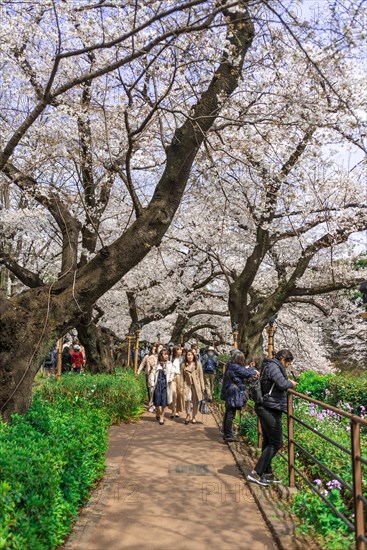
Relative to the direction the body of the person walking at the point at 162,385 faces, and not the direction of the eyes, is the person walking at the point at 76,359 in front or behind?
behind

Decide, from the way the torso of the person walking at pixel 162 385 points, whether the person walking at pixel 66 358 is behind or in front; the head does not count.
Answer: behind

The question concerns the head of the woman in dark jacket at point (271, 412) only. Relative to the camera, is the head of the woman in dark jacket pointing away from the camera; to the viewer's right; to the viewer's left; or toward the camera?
to the viewer's right

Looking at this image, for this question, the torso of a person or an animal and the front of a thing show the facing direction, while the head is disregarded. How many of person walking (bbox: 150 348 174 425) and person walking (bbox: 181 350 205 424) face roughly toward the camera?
2

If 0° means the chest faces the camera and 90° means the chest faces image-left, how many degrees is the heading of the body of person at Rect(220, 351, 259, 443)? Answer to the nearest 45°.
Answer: approximately 270°

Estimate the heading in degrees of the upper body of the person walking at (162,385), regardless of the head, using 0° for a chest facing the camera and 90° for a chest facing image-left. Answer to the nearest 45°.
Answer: approximately 0°

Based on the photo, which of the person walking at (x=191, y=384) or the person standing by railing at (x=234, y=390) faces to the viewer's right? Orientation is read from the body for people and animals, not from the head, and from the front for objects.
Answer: the person standing by railing at (x=234, y=390)

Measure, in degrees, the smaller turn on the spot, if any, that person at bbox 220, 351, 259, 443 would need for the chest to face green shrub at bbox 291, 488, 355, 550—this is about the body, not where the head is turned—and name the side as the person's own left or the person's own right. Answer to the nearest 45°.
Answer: approximately 90° to the person's own right

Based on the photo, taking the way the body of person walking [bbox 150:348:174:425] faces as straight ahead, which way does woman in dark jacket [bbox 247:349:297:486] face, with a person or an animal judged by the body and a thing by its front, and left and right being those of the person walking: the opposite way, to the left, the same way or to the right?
to the left

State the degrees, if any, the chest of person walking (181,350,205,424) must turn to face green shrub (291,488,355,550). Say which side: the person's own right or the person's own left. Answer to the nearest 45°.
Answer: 0° — they already face it

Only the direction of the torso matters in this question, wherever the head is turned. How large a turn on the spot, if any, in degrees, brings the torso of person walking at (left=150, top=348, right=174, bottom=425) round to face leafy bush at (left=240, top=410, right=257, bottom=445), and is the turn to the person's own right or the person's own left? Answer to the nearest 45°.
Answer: approximately 45° to the person's own left
